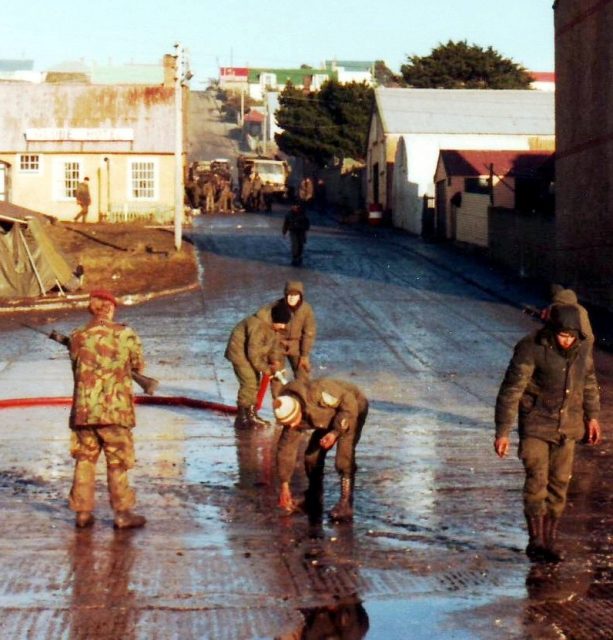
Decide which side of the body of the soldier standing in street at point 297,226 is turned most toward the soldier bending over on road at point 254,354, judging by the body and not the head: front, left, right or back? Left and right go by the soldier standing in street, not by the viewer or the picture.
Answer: front

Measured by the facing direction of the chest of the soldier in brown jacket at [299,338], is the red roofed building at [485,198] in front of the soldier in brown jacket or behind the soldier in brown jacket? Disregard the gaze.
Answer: behind

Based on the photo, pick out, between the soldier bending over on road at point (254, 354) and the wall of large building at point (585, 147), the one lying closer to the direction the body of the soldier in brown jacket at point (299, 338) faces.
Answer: the soldier bending over on road

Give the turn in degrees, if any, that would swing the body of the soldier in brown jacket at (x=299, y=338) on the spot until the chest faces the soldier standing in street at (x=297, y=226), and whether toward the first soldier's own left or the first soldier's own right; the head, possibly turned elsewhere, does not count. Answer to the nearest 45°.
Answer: approximately 135° to the first soldier's own right

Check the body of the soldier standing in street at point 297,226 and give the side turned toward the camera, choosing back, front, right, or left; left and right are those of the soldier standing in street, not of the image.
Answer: front

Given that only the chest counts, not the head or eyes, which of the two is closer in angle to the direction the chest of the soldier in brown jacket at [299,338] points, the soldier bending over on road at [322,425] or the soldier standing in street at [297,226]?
the soldier bending over on road

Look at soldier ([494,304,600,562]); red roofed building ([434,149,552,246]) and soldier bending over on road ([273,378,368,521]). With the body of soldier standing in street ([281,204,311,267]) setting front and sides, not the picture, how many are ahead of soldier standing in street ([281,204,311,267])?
2

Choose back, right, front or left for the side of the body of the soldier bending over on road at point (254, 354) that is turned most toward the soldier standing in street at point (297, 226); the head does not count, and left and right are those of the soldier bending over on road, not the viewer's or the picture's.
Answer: left

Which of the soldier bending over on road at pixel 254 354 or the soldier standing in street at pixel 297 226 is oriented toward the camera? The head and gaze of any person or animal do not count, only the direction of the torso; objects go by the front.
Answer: the soldier standing in street

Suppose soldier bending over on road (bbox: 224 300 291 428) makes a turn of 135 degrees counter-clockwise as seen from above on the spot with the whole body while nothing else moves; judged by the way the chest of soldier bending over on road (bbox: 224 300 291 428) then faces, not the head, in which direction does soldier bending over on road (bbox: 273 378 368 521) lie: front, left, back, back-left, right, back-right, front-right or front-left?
back-left

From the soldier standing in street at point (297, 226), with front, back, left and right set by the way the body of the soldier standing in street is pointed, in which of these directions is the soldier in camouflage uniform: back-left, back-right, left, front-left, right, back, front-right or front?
front

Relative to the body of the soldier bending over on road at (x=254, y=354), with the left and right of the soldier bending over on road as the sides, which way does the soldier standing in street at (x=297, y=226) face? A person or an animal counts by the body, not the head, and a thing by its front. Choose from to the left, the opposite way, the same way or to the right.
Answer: to the right

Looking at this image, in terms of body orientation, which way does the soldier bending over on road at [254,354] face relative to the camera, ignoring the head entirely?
to the viewer's right

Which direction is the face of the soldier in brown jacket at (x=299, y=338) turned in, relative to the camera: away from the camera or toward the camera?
toward the camera

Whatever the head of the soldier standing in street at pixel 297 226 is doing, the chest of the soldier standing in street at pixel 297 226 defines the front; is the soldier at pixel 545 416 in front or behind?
in front

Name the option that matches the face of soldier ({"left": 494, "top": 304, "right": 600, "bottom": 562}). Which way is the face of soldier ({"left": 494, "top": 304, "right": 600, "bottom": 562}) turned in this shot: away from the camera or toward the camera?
toward the camera
